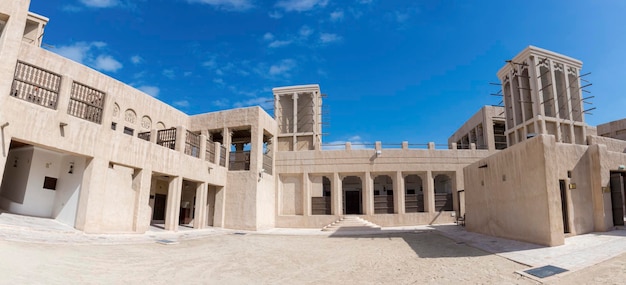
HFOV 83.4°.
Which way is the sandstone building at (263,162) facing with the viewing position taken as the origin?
facing the viewer
